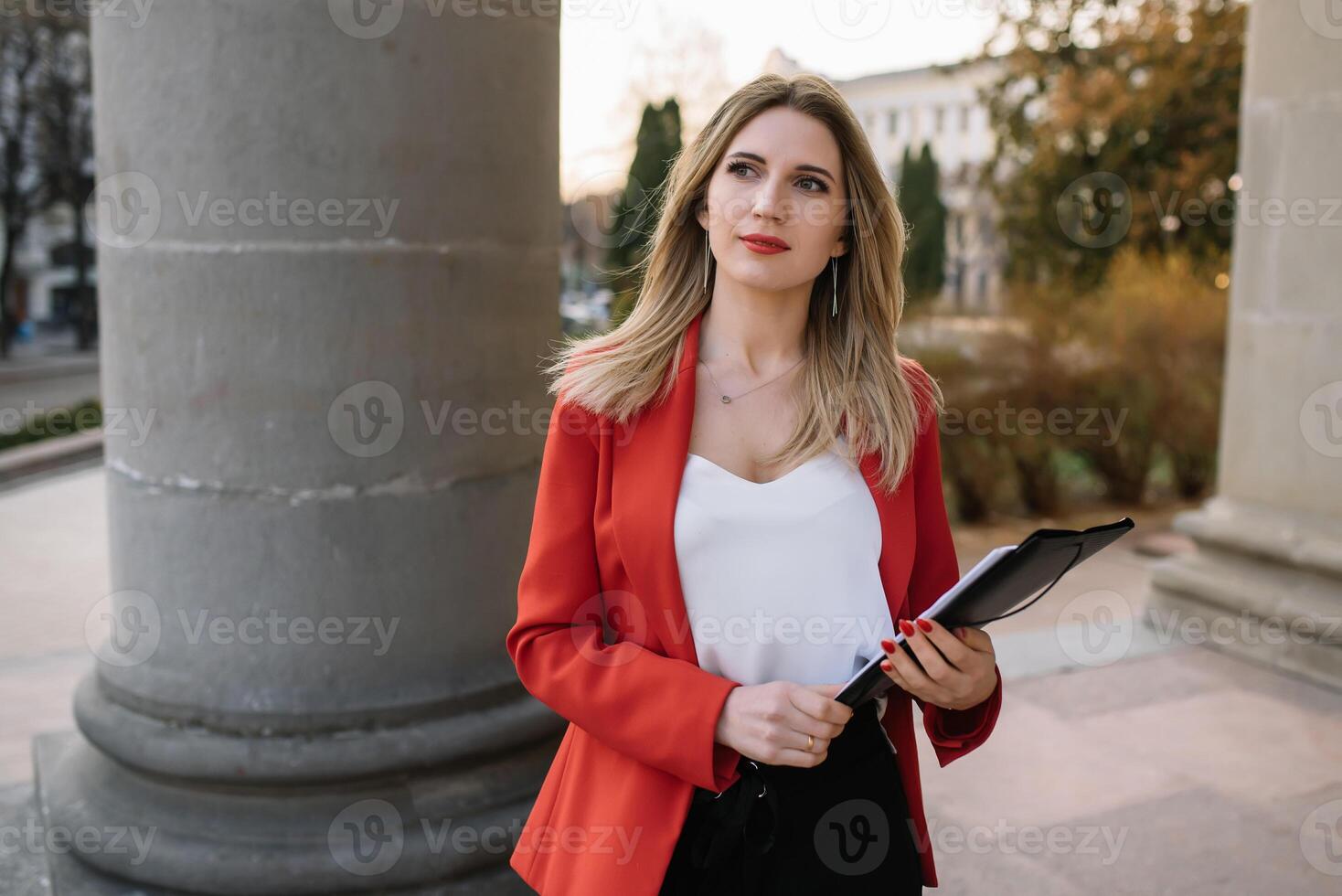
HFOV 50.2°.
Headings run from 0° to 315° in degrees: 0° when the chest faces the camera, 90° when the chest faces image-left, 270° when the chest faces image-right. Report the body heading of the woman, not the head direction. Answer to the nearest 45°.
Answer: approximately 0°

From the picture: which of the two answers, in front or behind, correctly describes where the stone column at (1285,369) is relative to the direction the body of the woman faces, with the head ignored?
behind

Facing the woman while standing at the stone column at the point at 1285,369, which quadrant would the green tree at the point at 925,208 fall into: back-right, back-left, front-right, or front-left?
back-right

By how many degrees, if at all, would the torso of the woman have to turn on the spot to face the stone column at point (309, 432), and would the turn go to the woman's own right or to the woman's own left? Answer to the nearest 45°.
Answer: approximately 135° to the woman's own right

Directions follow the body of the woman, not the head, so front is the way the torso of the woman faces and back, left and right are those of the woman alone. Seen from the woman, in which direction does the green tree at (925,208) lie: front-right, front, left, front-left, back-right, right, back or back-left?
back

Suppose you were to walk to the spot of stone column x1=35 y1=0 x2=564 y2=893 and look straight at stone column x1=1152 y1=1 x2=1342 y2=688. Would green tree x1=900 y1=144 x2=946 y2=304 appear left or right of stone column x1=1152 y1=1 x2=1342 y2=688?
left
